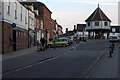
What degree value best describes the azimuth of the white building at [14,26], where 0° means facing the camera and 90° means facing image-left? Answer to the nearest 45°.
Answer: approximately 315°
